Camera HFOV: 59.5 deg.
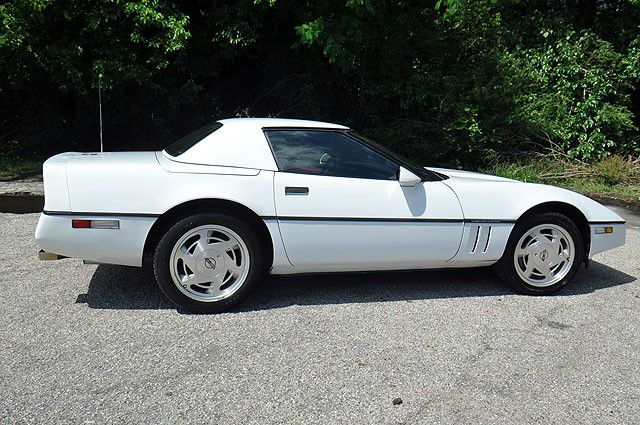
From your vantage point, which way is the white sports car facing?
to the viewer's right

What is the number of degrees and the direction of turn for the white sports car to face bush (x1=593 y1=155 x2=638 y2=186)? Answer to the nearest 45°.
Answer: approximately 45° to its left
